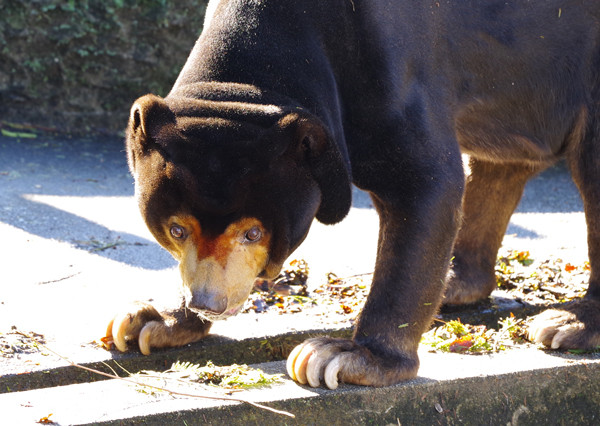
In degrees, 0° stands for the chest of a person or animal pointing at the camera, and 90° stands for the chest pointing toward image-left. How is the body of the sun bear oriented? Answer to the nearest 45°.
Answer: approximately 45°
